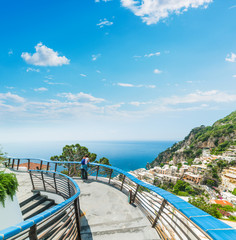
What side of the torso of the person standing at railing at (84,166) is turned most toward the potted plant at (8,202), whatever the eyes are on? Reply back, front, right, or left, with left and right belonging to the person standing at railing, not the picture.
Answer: back

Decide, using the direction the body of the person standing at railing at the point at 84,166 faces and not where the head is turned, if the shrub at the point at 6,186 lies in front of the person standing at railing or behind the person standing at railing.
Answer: behind

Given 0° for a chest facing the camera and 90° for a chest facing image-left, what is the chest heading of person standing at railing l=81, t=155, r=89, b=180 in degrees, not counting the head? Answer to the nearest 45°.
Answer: approximately 225°

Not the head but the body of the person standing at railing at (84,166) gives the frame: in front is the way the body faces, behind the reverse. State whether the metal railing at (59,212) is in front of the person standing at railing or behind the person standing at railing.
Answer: behind
